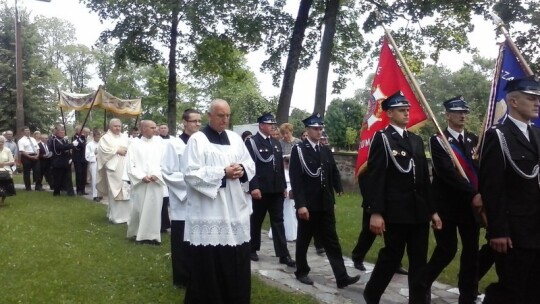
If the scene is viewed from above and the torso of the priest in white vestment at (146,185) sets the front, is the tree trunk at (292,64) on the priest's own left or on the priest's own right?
on the priest's own left

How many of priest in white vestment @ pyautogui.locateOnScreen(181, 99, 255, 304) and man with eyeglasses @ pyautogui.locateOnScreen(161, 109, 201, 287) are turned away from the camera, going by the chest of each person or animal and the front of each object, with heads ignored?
0

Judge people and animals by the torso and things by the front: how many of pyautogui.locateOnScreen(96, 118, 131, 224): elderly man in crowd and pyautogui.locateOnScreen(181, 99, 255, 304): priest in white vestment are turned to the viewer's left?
0

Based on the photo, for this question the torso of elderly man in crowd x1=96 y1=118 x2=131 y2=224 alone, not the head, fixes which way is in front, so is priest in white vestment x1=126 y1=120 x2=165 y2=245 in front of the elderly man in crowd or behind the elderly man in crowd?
in front

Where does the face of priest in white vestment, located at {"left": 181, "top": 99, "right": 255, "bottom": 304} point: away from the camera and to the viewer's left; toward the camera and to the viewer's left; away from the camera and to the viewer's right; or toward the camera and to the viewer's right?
toward the camera and to the viewer's right

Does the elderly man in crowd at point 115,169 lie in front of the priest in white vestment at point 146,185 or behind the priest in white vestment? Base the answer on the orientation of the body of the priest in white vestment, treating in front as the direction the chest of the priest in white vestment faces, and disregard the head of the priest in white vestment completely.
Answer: behind

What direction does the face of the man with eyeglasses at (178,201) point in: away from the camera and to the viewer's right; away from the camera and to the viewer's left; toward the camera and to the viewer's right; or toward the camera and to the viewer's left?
toward the camera and to the viewer's right

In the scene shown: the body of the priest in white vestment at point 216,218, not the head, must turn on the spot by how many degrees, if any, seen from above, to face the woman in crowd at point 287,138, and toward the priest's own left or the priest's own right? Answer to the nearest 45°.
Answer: approximately 135° to the priest's own left

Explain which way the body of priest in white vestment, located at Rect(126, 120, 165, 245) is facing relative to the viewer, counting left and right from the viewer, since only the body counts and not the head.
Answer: facing the viewer and to the right of the viewer

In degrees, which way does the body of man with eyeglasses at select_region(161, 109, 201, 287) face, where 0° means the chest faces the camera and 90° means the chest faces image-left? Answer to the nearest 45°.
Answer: approximately 315°
